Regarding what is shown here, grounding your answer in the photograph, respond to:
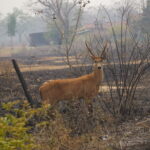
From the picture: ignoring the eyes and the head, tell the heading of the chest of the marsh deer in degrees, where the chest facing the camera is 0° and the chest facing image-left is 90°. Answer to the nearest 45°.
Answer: approximately 270°

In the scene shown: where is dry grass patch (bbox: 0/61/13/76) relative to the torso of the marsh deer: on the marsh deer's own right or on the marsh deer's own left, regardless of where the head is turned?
on the marsh deer's own left
